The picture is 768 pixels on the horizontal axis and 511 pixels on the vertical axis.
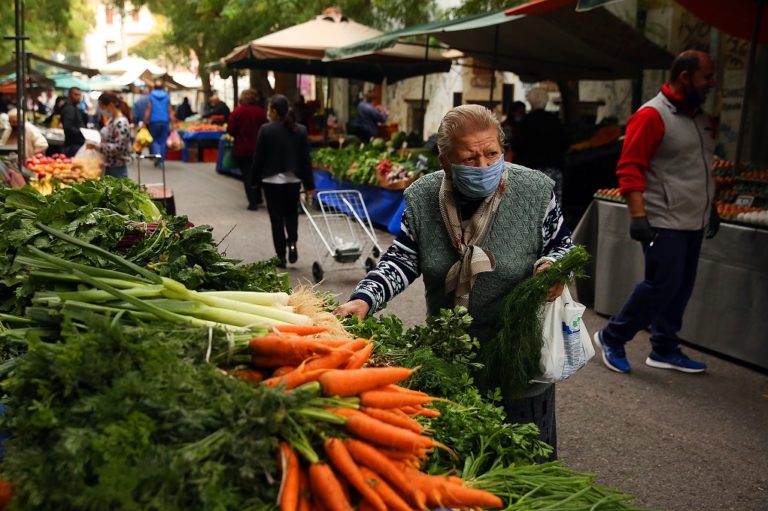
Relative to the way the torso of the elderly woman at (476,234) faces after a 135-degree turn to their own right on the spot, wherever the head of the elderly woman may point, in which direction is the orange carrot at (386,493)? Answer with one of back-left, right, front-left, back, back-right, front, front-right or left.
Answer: back-left

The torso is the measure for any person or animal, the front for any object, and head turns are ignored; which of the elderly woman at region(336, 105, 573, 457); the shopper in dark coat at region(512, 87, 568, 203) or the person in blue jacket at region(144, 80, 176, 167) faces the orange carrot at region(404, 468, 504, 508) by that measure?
the elderly woman

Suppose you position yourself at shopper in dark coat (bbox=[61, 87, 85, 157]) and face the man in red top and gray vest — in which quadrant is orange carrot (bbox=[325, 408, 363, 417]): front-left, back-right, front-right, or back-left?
front-right

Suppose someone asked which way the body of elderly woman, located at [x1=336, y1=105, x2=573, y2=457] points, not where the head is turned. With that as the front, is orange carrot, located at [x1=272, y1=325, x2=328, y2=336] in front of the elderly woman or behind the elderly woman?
in front

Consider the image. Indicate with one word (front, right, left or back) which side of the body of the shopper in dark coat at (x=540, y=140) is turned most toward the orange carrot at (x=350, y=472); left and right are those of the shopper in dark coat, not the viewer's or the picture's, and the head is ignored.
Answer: back

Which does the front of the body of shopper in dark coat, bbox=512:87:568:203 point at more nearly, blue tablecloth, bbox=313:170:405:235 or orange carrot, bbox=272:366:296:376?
the blue tablecloth

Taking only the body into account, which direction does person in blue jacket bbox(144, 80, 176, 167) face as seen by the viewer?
away from the camera

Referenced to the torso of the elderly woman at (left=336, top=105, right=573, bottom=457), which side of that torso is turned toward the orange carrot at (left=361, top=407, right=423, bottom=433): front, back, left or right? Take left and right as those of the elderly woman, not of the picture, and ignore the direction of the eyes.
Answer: front

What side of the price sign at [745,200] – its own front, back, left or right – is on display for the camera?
front

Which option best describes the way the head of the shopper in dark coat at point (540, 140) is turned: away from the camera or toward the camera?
away from the camera

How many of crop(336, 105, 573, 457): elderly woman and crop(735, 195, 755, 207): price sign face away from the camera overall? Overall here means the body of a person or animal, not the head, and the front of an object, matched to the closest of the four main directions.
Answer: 0

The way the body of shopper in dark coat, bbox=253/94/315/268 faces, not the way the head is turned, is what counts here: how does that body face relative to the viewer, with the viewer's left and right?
facing away from the viewer

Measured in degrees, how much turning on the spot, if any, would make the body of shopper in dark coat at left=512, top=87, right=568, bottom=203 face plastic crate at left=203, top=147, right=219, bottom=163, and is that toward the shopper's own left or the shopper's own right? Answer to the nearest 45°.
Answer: approximately 45° to the shopper's own left

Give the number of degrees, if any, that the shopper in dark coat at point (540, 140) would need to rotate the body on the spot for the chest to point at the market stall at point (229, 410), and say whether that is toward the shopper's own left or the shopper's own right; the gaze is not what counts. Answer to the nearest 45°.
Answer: approximately 180°
